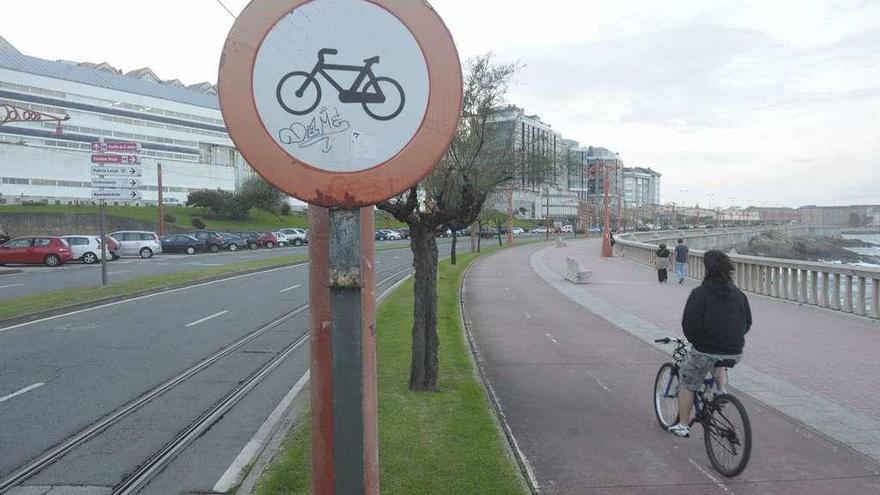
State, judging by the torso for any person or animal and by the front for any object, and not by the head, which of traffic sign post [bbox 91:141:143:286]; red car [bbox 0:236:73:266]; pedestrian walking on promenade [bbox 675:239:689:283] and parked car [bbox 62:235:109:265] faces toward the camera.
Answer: the traffic sign post

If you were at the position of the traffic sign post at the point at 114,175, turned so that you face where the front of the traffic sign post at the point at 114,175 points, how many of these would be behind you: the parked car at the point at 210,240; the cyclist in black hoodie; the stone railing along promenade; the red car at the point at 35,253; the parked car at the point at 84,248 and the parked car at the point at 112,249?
4

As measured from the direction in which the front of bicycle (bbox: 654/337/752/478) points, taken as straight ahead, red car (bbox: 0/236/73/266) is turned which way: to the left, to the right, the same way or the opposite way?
to the left

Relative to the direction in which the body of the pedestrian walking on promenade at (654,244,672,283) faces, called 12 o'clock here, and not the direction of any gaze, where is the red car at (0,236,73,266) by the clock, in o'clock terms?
The red car is roughly at 9 o'clock from the pedestrian walking on promenade.

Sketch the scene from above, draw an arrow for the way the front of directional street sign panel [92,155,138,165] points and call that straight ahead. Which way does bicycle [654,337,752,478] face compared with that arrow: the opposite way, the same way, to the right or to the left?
the opposite way

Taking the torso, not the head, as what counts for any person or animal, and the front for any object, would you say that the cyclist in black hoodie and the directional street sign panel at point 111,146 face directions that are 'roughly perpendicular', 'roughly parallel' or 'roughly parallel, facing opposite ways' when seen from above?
roughly parallel, facing opposite ways

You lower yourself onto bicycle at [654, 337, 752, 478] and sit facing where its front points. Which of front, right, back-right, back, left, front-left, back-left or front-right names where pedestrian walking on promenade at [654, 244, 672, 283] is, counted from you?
front-right

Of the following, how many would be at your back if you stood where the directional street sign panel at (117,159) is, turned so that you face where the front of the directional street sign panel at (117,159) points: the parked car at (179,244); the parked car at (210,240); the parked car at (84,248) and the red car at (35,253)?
4

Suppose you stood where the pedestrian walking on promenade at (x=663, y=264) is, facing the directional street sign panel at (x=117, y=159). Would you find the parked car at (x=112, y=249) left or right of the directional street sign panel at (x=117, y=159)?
right

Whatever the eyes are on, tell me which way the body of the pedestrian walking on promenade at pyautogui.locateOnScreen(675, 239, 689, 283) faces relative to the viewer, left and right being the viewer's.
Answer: facing away from the viewer

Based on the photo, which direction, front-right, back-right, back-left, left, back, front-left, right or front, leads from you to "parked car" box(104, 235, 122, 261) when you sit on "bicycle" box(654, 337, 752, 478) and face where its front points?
front

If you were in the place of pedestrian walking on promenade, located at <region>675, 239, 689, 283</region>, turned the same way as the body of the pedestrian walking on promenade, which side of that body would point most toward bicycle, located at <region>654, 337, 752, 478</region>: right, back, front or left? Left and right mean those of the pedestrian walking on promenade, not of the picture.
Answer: back

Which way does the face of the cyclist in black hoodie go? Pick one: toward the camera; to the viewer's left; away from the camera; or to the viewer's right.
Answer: away from the camera
